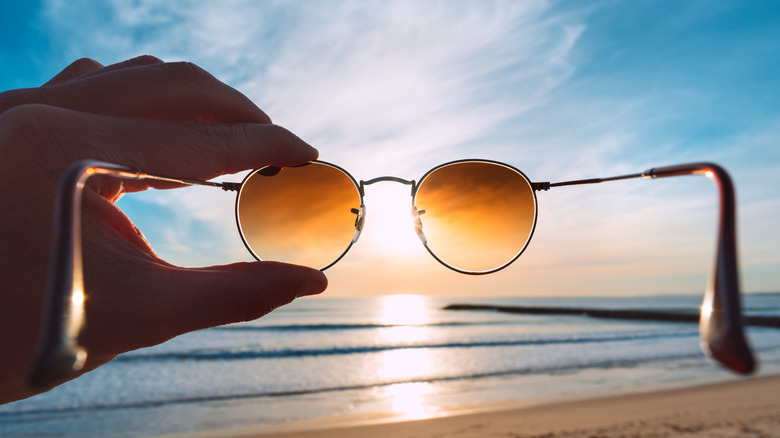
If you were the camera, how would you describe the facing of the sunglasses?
facing away from the viewer
